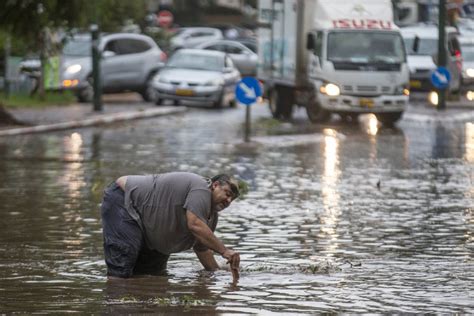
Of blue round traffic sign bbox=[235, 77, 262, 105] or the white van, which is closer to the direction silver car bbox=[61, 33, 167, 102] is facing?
the blue round traffic sign

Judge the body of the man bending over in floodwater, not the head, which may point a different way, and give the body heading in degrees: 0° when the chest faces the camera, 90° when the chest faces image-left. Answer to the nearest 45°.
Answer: approximately 270°

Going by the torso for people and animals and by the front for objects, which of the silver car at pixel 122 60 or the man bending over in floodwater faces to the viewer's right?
the man bending over in floodwater

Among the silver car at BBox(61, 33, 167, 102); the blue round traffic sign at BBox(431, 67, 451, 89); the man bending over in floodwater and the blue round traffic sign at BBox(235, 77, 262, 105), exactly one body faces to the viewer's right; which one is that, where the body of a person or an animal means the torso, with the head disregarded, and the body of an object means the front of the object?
the man bending over in floodwater

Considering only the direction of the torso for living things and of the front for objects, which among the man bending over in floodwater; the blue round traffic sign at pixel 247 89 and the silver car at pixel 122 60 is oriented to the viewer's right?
the man bending over in floodwater

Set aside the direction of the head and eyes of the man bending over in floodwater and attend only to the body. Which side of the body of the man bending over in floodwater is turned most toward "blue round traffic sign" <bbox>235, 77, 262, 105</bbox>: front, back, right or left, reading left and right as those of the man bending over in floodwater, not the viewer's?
left

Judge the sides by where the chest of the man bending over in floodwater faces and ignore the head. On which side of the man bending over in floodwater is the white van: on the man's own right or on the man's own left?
on the man's own left

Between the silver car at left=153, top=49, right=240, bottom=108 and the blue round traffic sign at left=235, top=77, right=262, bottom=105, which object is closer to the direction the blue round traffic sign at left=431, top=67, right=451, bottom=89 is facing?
the blue round traffic sign

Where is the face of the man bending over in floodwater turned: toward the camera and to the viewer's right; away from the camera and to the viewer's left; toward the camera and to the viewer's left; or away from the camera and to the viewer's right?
toward the camera and to the viewer's right

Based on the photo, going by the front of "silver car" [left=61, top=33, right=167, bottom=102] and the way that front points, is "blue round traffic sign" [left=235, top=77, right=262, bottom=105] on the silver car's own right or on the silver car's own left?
on the silver car's own left

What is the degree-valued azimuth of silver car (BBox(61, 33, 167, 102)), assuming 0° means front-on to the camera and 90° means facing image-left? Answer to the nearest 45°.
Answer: approximately 45°

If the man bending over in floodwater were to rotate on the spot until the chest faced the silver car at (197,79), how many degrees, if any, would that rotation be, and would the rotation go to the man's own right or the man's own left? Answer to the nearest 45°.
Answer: approximately 90° to the man's own left
